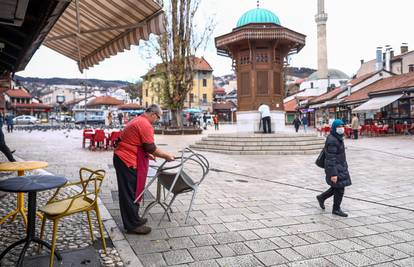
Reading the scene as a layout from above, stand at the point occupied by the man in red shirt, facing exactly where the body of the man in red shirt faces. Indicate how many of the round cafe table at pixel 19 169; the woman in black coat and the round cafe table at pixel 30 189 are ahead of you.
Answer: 1

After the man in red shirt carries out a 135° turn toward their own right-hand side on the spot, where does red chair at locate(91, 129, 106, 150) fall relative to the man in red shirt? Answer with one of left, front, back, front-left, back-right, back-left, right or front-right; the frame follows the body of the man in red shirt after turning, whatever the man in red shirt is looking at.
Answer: back-right

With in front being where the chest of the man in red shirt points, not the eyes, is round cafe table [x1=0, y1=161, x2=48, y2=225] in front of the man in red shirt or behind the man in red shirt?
behind

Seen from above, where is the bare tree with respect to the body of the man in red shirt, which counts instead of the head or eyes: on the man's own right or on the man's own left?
on the man's own left

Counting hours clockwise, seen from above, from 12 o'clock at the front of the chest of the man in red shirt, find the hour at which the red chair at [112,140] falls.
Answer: The red chair is roughly at 9 o'clock from the man in red shirt.

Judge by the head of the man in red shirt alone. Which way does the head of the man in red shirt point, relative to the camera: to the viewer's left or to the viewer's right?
to the viewer's right

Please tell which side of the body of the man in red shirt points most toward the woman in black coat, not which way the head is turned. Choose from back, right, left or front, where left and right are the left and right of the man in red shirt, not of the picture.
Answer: front

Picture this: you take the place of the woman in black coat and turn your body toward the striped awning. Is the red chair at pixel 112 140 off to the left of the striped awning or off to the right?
right

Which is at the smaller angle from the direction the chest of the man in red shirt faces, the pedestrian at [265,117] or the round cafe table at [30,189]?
the pedestrian

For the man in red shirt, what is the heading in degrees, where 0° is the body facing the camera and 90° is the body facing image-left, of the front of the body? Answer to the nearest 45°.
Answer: approximately 270°

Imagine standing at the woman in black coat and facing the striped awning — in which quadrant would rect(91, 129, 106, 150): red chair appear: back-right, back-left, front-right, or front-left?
front-right
